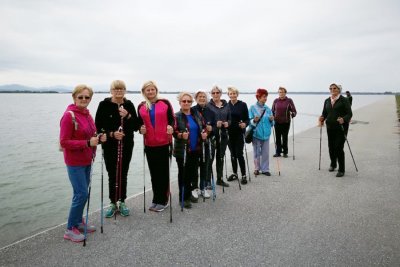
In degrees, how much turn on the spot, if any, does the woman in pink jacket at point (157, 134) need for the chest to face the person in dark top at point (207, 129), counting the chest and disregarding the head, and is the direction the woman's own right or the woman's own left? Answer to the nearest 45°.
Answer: approximately 135° to the woman's own left

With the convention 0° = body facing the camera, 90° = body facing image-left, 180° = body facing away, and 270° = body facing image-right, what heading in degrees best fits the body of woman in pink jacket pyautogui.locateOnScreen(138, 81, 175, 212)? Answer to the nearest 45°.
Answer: approximately 0°

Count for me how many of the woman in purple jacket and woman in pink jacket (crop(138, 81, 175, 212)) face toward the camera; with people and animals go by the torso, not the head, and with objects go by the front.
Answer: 2

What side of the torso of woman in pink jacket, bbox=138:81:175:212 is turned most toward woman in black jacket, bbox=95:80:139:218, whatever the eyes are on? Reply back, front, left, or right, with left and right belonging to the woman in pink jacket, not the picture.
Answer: right

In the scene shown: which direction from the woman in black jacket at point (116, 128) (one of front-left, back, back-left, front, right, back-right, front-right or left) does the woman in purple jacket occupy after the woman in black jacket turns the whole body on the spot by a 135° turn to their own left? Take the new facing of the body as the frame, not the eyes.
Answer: front

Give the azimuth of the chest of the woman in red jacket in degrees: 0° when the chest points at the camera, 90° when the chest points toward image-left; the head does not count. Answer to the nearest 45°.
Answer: approximately 315°

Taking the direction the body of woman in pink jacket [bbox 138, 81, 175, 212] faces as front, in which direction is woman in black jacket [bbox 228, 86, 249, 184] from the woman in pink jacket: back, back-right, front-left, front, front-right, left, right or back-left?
back-left

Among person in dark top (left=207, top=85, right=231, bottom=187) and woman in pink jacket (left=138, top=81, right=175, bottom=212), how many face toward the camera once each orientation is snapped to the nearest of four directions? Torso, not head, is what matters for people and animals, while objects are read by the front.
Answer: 2

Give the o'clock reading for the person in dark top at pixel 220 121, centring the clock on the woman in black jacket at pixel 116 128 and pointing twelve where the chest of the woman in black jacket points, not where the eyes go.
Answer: The person in dark top is roughly at 8 o'clock from the woman in black jacket.
